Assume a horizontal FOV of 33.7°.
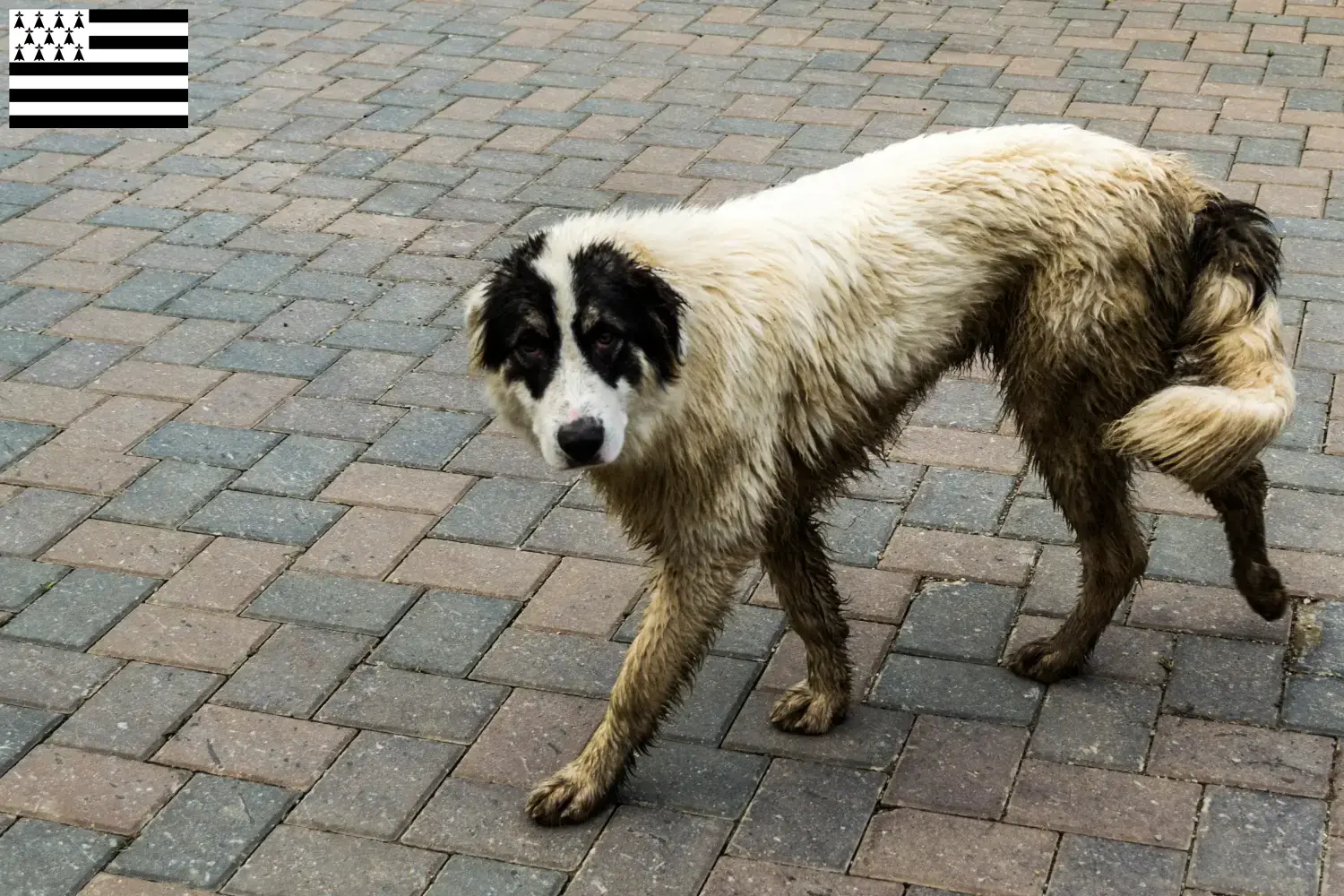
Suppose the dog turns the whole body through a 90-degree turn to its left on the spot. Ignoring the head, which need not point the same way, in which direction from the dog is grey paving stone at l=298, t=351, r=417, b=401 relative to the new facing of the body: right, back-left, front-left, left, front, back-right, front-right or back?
back

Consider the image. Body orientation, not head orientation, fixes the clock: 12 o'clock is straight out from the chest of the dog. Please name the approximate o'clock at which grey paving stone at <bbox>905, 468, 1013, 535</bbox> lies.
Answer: The grey paving stone is roughly at 5 o'clock from the dog.

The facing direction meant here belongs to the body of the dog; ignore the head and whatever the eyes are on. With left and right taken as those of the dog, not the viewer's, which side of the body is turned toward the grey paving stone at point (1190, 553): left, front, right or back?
back

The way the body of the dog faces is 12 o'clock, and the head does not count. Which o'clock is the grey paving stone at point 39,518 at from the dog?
The grey paving stone is roughly at 2 o'clock from the dog.

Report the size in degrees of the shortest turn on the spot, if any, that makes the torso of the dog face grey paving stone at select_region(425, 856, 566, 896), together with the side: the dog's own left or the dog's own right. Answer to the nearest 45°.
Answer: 0° — it already faces it

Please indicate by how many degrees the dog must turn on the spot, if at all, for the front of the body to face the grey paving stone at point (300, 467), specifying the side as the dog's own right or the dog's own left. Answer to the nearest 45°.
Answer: approximately 90° to the dog's own right

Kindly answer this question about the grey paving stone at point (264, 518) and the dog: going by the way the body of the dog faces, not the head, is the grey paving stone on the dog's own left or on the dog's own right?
on the dog's own right

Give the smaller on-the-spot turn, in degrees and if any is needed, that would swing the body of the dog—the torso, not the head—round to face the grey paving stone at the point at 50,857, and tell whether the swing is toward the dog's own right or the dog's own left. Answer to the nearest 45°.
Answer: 0° — it already faces it

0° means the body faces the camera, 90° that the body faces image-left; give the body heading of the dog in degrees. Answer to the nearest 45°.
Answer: approximately 45°

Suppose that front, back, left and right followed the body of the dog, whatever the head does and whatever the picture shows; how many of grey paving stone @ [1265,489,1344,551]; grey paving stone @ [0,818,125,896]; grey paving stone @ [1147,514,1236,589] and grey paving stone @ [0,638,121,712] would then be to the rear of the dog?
2

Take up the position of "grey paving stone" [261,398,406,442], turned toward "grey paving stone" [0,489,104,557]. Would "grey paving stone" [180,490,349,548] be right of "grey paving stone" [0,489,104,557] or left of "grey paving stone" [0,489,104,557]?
left

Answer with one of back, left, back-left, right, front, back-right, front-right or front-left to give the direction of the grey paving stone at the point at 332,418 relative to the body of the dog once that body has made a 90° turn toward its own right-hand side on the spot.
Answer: front

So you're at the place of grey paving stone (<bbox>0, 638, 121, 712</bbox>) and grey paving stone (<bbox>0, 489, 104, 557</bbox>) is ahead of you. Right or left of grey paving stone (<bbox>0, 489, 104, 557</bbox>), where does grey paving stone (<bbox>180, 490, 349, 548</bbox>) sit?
right
